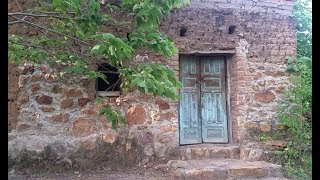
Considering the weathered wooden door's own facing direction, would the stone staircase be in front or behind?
in front

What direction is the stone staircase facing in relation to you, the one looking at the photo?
facing the viewer

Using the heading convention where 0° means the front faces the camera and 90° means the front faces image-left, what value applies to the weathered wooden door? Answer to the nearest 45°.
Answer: approximately 0°

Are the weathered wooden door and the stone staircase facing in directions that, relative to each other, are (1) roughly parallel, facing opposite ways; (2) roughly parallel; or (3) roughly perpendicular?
roughly parallel

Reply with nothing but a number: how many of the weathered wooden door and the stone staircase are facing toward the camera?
2

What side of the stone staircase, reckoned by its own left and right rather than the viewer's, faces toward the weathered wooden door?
back
